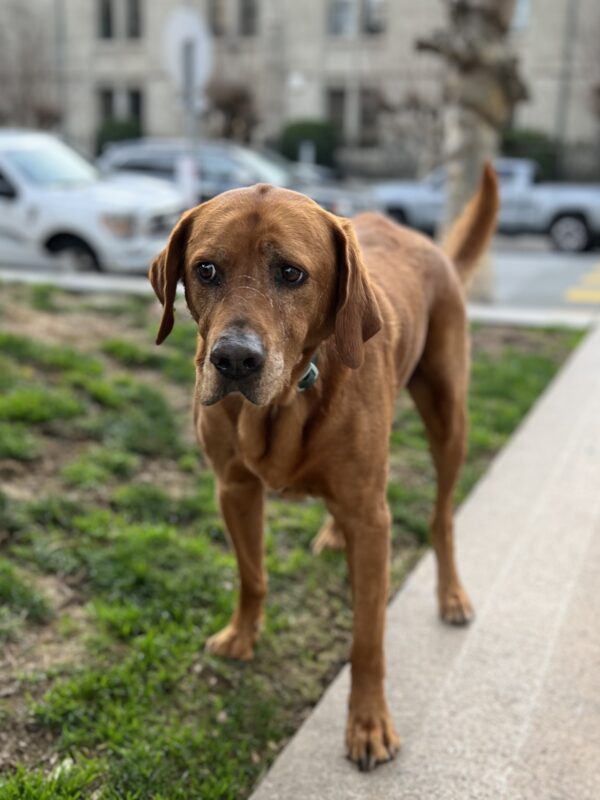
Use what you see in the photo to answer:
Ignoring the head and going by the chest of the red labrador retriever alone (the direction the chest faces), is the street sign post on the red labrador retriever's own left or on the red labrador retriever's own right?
on the red labrador retriever's own right

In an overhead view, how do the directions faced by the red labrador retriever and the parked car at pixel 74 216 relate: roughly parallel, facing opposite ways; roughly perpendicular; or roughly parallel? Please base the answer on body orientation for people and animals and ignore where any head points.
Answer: roughly perpendicular

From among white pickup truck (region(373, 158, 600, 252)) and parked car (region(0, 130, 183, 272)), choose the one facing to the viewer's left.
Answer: the white pickup truck

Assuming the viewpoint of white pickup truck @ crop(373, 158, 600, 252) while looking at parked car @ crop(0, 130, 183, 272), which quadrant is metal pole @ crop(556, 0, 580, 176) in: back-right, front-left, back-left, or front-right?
back-right

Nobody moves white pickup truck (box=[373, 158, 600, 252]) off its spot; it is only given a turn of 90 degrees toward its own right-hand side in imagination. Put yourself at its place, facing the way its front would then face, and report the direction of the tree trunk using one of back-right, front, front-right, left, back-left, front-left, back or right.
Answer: back

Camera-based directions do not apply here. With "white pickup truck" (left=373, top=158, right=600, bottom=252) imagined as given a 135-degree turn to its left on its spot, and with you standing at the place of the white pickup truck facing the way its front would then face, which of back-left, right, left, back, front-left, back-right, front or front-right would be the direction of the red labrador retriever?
front-right

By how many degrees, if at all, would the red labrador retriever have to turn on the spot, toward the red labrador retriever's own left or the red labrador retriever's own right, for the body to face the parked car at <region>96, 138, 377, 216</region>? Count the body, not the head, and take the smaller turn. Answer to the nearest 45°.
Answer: approximately 135° to the red labrador retriever's own right

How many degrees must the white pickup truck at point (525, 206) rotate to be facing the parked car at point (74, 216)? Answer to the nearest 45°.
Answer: approximately 45° to its left

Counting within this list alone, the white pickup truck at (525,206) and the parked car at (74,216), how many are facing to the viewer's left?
1

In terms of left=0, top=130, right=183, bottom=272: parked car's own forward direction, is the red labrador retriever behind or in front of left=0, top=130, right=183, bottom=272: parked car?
in front

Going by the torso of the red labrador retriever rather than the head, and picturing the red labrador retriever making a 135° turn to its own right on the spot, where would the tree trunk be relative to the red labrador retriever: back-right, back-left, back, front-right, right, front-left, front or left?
front

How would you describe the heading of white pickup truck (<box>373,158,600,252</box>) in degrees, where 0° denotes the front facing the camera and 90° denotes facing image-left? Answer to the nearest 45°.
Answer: approximately 90°

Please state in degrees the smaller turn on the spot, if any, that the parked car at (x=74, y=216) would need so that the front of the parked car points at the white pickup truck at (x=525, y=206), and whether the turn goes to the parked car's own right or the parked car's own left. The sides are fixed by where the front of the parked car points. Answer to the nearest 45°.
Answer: approximately 90° to the parked car's own left
